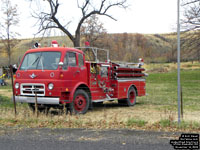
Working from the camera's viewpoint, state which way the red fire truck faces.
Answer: facing the viewer and to the left of the viewer

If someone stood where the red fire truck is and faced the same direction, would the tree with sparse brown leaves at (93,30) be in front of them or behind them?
behind
